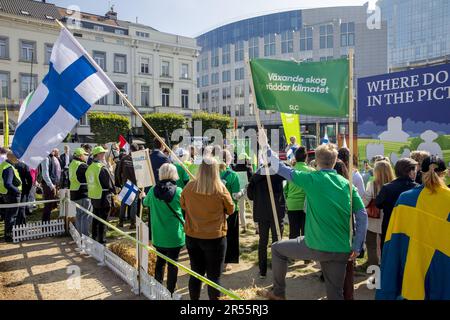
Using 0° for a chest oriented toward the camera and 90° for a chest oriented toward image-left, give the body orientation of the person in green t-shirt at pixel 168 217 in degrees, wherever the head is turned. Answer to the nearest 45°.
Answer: approximately 180°

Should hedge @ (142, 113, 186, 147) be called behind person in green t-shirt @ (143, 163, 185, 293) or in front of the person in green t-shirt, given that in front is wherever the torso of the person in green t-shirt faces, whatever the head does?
in front

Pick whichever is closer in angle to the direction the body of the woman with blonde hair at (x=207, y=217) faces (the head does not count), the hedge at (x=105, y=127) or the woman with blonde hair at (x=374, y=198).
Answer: the hedge

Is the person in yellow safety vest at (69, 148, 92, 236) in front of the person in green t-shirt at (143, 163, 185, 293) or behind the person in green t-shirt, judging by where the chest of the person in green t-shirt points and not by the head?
in front

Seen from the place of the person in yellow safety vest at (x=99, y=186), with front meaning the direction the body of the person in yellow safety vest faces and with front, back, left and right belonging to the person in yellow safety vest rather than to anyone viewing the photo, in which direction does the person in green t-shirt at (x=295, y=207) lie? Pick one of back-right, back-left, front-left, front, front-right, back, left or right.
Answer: right

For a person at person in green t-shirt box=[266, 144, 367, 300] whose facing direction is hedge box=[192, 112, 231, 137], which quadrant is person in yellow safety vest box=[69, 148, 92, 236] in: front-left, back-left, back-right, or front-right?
front-left

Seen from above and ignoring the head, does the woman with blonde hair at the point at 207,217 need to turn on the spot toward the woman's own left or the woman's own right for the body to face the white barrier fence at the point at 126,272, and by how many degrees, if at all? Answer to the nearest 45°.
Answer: approximately 45° to the woman's own left

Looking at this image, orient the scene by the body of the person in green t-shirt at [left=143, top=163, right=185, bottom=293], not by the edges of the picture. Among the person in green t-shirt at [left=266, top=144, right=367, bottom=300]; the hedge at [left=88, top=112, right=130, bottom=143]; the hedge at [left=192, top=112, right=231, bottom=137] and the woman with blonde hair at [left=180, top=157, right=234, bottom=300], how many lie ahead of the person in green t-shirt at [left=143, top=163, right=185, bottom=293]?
2

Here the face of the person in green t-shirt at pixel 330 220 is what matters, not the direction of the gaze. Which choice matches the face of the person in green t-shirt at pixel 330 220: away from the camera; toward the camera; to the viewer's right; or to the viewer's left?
away from the camera

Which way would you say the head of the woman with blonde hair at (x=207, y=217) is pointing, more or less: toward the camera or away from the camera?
away from the camera

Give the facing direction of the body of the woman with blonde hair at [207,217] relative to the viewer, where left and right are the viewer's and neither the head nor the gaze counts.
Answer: facing away from the viewer

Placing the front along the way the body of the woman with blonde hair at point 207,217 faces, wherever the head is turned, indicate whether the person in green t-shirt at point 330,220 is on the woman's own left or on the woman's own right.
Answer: on the woman's own right
